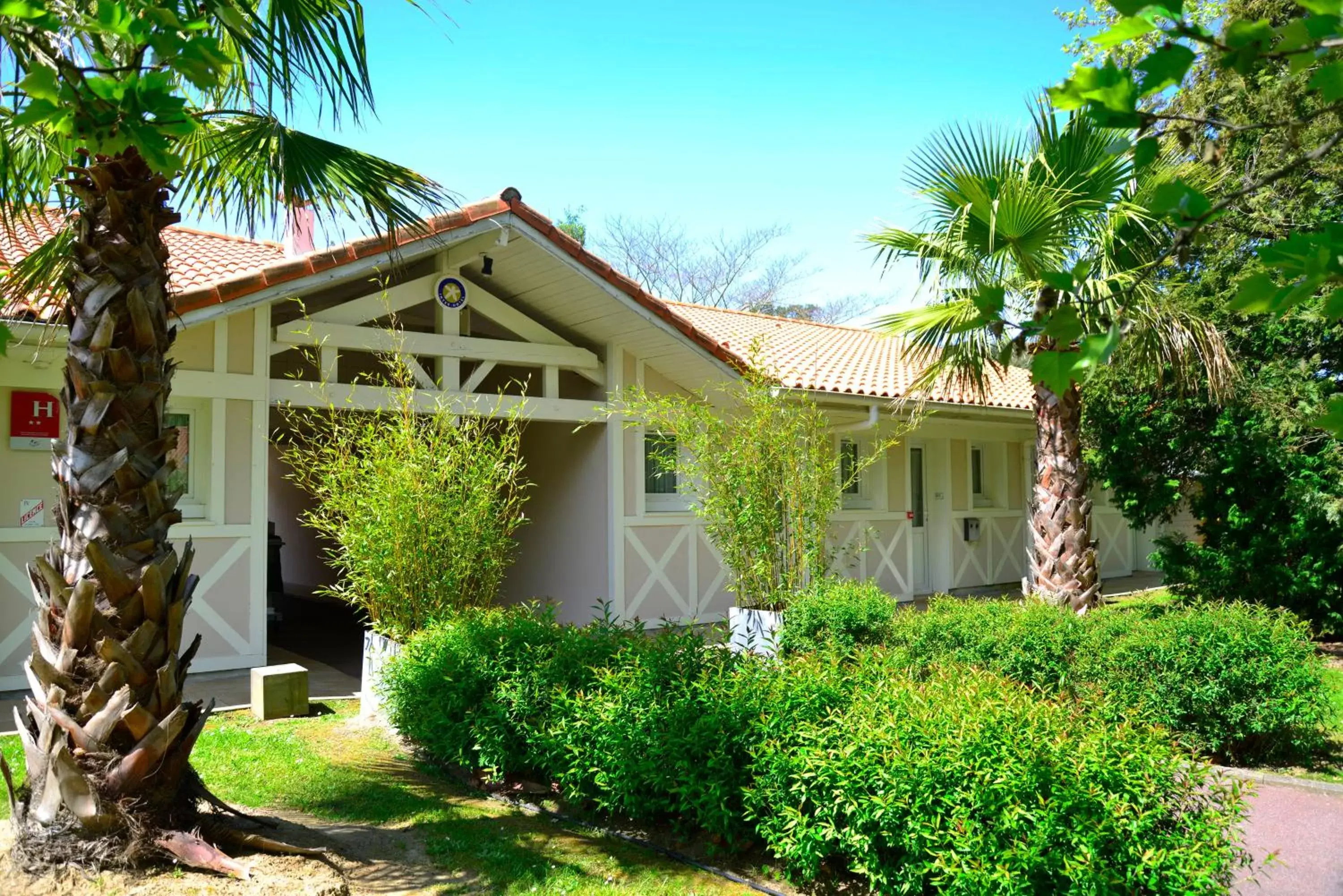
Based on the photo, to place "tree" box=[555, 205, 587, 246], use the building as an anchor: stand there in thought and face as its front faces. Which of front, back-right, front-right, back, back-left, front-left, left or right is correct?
back-left

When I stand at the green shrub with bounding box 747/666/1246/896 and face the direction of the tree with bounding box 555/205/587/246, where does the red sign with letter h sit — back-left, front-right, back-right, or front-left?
front-left

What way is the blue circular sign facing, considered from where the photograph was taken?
facing the viewer and to the right of the viewer

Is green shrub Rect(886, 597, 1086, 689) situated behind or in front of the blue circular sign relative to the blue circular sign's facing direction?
in front

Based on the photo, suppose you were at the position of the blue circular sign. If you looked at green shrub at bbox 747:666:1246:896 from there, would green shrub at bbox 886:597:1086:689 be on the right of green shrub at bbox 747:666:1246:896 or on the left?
left

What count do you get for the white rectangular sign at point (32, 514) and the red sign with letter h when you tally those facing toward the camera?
2

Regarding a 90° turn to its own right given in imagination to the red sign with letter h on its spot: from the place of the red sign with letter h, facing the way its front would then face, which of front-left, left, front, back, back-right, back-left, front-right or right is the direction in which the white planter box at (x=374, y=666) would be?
back-left

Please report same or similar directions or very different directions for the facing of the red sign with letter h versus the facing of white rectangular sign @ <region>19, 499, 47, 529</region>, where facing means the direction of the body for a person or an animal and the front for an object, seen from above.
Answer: same or similar directions

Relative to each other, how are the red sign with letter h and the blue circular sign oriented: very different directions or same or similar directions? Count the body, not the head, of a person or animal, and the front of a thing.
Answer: same or similar directions

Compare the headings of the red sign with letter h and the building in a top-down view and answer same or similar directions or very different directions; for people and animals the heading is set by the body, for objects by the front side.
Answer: same or similar directions

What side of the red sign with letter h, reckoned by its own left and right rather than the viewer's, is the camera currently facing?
front

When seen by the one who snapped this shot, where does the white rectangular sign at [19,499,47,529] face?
facing the viewer
